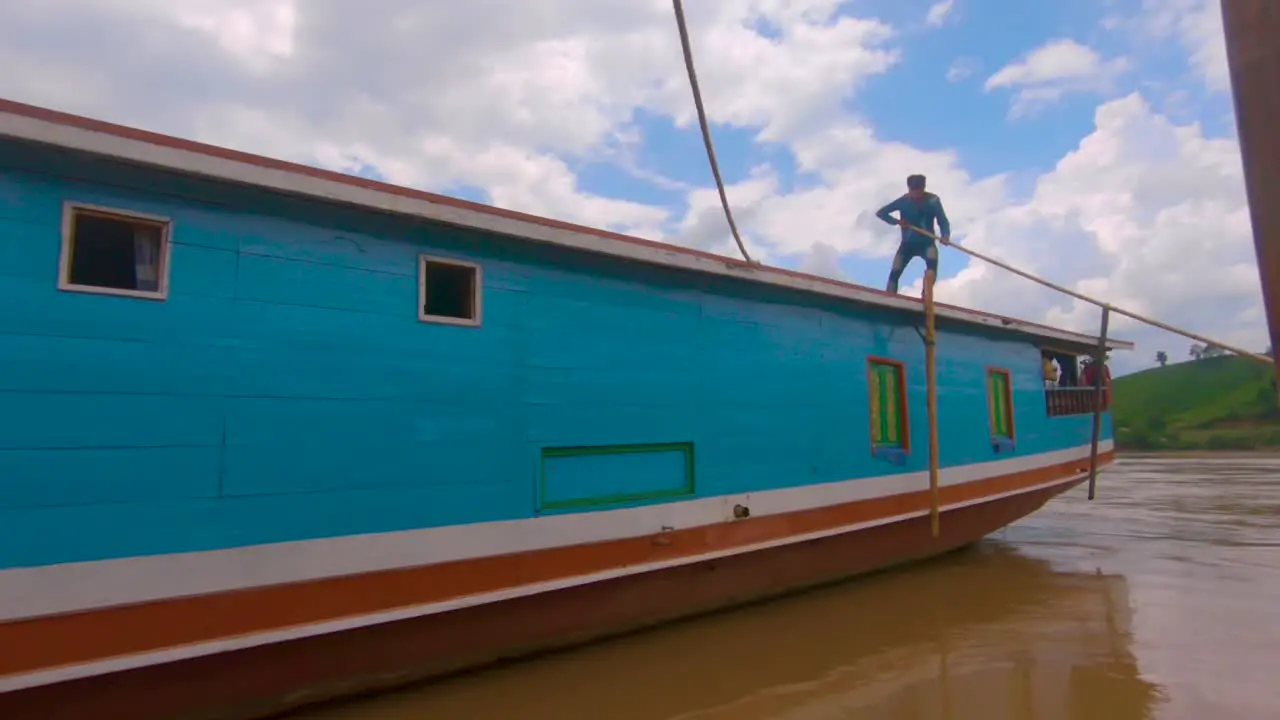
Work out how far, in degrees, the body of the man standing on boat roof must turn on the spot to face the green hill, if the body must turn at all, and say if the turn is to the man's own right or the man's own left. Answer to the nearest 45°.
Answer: approximately 180°

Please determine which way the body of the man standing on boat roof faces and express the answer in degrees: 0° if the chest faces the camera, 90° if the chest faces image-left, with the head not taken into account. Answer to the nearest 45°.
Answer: approximately 0°

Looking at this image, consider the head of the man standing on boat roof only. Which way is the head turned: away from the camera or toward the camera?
toward the camera
